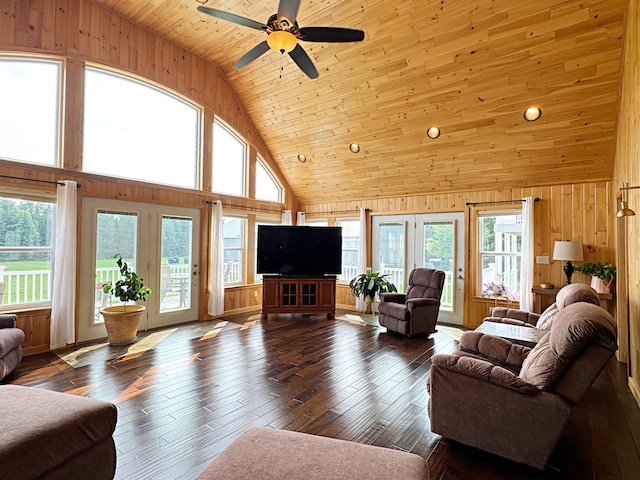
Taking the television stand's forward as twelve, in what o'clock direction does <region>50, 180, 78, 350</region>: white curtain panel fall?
The white curtain panel is roughly at 2 o'clock from the television stand.

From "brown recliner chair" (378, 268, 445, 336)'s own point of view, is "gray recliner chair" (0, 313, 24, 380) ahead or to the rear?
ahead

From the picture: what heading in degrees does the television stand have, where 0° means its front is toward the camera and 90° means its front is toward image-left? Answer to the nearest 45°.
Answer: approximately 0°

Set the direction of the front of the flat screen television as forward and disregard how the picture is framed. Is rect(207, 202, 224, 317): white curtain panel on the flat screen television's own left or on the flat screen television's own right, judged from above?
on the flat screen television's own right

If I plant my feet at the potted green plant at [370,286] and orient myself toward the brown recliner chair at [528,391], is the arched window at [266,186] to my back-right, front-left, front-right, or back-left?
back-right

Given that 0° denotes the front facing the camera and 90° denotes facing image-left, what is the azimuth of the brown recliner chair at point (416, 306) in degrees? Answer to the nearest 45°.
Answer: approximately 45°

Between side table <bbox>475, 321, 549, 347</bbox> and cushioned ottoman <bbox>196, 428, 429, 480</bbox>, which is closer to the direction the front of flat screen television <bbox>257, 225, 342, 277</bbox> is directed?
the cushioned ottoman

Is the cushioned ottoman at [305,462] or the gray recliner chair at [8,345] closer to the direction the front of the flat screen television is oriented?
the cushioned ottoman

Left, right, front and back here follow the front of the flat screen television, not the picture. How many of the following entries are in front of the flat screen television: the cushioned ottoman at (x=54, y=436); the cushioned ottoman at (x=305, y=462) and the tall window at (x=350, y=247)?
2

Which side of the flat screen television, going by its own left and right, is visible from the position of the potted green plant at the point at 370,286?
left

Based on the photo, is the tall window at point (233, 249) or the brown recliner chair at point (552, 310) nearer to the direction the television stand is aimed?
the brown recliner chair

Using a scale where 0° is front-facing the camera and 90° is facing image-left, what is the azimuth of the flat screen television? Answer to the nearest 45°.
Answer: approximately 0°

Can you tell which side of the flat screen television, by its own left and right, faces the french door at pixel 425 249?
left

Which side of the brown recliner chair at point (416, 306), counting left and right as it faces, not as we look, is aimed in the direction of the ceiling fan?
front

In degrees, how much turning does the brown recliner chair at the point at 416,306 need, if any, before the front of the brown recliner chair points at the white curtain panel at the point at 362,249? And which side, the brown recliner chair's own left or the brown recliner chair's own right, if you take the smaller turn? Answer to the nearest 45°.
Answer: approximately 90° to the brown recliner chair's own right
